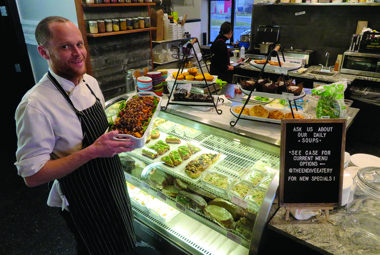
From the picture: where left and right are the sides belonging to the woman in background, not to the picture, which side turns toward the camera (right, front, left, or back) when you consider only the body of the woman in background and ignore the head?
right

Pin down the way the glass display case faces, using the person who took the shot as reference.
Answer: facing the viewer and to the left of the viewer

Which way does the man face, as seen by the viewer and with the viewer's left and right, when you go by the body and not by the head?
facing the viewer and to the right of the viewer

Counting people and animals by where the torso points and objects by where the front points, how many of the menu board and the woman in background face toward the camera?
1

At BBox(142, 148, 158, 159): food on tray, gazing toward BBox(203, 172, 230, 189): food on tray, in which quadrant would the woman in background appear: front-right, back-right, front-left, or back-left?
back-left

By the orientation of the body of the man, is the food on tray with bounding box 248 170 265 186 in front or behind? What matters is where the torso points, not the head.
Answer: in front

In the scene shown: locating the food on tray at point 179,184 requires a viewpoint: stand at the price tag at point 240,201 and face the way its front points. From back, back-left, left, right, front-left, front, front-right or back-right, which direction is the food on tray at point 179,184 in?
right

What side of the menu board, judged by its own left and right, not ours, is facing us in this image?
front

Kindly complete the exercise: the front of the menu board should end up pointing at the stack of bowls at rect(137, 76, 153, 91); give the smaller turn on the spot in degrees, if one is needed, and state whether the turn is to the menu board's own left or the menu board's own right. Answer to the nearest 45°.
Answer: approximately 90° to the menu board's own right

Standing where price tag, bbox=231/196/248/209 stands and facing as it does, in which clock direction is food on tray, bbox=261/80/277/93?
The food on tray is roughly at 5 o'clock from the price tag.

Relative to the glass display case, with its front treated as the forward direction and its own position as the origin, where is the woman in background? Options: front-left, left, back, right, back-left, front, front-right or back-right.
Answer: back-right

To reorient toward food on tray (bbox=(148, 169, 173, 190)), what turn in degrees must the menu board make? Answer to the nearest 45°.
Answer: approximately 90° to its right
